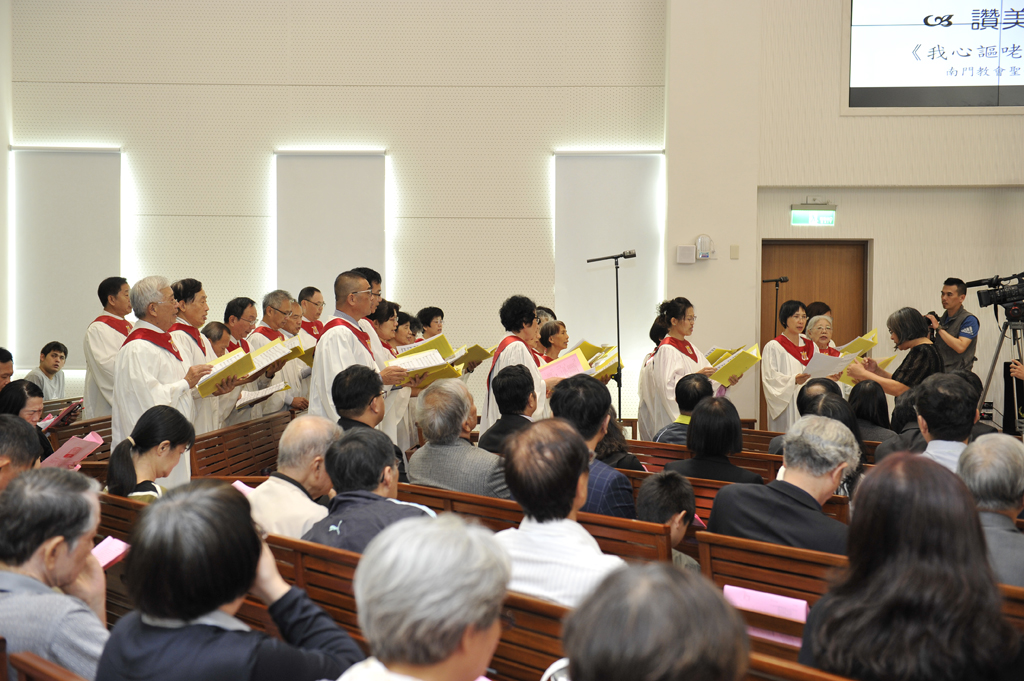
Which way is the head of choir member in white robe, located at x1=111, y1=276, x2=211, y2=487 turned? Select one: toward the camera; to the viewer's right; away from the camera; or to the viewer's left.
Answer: to the viewer's right

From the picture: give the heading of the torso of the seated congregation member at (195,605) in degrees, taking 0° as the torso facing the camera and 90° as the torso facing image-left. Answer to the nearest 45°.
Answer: approximately 225°

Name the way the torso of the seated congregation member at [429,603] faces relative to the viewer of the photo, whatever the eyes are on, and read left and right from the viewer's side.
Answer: facing away from the viewer and to the right of the viewer

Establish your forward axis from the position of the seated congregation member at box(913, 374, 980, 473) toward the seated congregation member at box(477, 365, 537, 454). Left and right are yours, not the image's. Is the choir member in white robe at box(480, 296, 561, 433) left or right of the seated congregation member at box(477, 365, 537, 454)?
right

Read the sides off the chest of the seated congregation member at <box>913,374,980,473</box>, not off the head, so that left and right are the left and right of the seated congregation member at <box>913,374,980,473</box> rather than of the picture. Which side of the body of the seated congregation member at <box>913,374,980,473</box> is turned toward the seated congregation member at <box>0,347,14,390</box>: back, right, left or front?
left

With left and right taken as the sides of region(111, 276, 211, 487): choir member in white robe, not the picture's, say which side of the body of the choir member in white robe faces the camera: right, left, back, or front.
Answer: right

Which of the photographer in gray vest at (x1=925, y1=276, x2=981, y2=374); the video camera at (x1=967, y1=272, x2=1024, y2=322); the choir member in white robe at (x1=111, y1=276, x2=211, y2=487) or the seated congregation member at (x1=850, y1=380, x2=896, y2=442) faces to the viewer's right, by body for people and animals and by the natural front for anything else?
the choir member in white robe

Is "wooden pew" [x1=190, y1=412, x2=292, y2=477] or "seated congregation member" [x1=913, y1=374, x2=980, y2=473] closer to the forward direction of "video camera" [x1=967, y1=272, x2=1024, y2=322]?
the wooden pew

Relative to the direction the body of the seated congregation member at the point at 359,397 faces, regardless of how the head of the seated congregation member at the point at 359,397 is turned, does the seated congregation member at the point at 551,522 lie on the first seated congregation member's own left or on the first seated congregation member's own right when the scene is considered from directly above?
on the first seated congregation member's own right

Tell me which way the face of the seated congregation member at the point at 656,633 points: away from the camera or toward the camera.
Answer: away from the camera

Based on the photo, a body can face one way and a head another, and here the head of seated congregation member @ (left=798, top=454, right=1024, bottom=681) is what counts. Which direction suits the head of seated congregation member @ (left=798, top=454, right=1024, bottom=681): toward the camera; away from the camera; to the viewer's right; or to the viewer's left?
away from the camera
